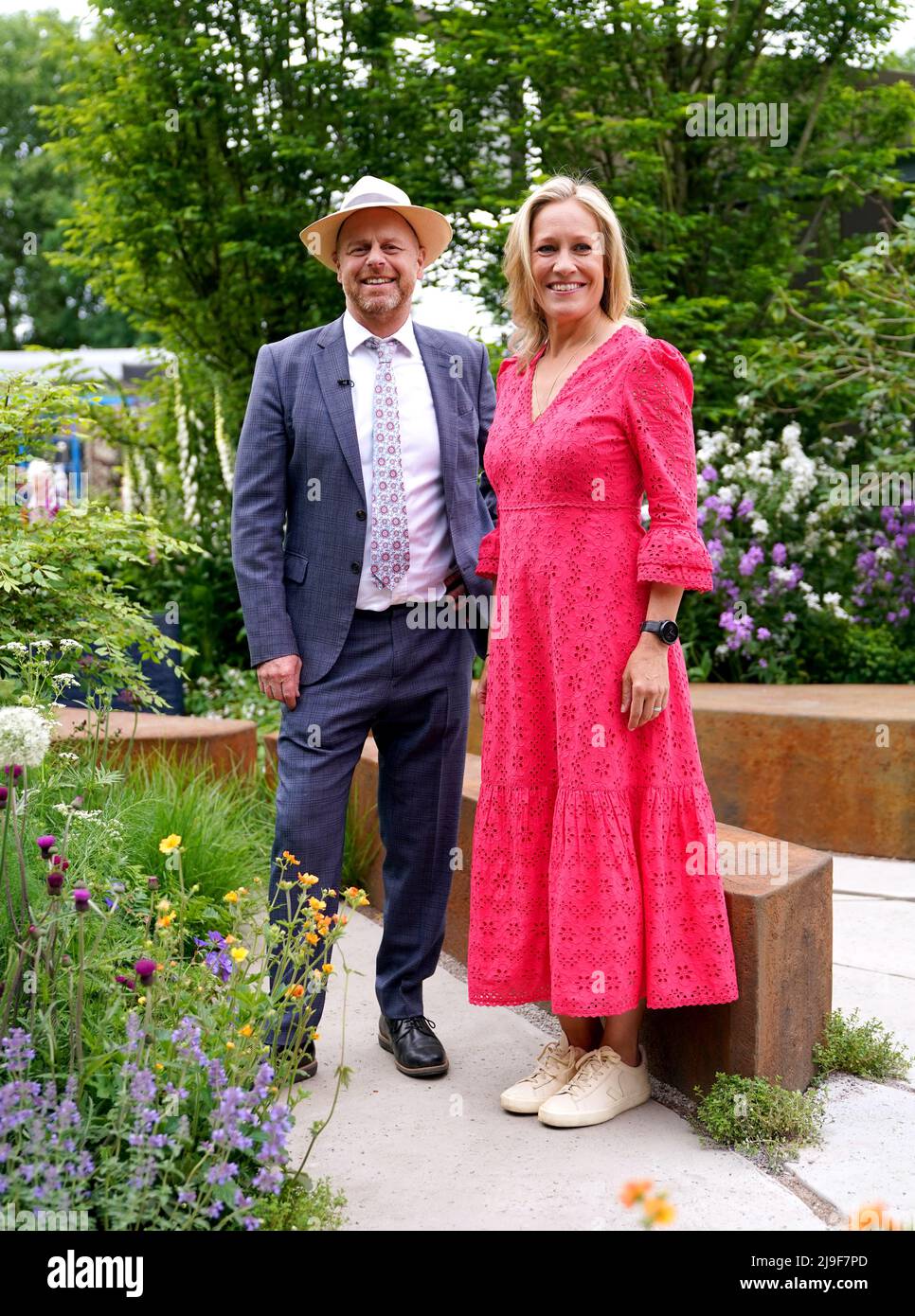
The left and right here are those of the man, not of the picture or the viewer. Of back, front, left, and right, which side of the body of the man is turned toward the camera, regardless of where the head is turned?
front

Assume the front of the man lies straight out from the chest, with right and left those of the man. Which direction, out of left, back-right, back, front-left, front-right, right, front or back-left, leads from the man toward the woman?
front-left

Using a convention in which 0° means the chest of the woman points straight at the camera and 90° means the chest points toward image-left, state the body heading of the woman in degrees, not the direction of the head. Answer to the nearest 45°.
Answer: approximately 45°

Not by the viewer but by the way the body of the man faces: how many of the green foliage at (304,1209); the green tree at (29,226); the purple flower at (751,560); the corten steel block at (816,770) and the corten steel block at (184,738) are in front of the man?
1

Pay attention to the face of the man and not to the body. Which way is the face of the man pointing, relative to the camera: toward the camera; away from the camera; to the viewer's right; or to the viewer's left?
toward the camera

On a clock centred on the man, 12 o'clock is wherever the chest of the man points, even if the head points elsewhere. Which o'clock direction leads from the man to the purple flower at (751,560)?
The purple flower is roughly at 7 o'clock from the man.

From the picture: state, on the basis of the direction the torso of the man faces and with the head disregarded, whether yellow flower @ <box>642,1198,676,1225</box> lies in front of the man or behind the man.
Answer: in front

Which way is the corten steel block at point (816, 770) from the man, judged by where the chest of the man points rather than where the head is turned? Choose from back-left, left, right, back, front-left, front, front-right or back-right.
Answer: back-left

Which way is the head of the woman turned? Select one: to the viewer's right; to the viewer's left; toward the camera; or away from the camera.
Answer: toward the camera

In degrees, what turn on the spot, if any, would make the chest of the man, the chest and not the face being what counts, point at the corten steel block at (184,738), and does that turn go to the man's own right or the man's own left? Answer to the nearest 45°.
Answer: approximately 180°

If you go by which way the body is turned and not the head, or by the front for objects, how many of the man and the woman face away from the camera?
0

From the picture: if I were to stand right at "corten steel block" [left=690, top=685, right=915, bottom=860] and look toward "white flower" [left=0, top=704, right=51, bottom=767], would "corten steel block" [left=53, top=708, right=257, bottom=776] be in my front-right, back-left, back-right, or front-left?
front-right

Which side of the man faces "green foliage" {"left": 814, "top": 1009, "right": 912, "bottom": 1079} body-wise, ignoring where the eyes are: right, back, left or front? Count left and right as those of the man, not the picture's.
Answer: left

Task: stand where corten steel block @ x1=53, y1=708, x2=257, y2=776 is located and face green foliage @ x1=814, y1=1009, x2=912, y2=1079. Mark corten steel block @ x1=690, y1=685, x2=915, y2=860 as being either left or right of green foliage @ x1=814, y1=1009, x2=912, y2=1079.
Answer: left
